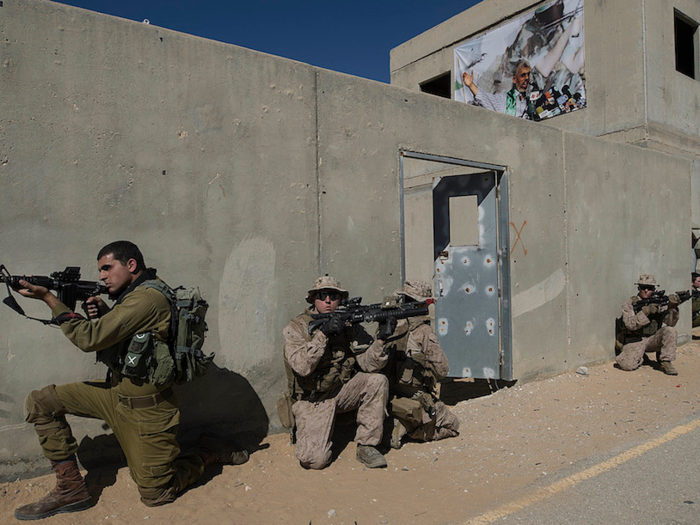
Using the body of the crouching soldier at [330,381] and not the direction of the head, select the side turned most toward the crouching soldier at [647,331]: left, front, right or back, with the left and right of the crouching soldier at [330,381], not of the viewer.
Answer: left

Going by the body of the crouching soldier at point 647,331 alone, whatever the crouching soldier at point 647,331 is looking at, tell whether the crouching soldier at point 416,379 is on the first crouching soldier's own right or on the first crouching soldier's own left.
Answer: on the first crouching soldier's own right

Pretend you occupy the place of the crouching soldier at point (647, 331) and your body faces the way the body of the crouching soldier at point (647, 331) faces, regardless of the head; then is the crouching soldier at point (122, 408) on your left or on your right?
on your right

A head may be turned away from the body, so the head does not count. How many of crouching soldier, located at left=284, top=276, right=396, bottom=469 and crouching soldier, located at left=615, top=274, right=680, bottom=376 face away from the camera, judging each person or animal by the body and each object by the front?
0

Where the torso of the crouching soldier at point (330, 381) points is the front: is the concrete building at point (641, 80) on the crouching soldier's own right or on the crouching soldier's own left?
on the crouching soldier's own left

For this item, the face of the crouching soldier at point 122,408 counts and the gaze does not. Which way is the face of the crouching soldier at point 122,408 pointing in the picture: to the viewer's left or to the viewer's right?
to the viewer's left
